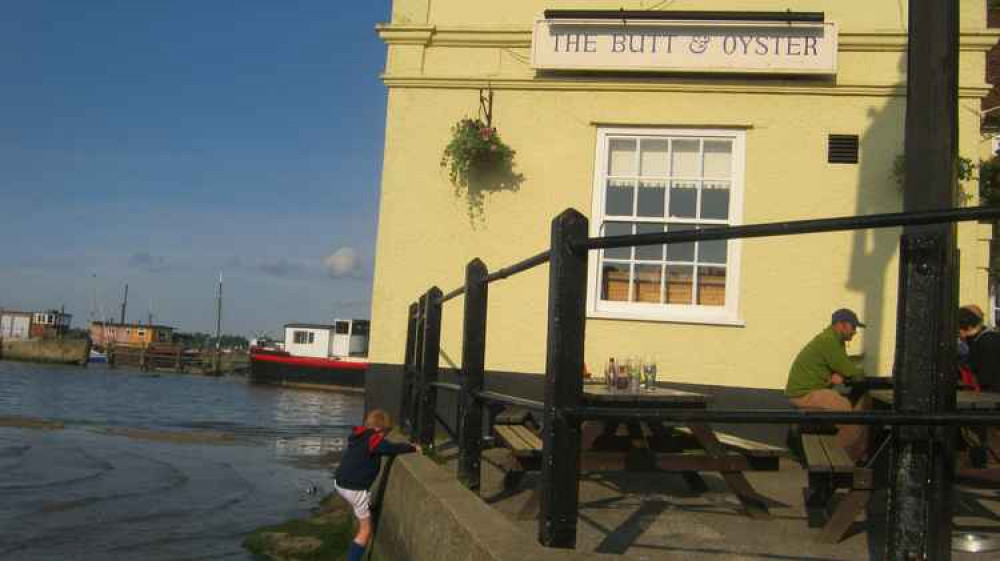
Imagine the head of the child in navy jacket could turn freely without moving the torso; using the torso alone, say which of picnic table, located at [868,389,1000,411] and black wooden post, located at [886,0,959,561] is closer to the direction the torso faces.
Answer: the picnic table

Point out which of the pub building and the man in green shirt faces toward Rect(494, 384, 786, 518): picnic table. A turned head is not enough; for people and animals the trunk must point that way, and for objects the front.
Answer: the pub building

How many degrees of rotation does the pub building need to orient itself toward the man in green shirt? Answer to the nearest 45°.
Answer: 0° — it already faces them

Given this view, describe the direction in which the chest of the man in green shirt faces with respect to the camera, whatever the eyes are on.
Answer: to the viewer's right

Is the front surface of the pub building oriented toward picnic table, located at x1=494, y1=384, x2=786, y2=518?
yes

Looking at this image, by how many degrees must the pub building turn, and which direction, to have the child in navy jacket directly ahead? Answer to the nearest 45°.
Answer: approximately 45° to its right

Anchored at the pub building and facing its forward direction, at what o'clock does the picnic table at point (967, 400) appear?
The picnic table is roughly at 11 o'clock from the pub building.

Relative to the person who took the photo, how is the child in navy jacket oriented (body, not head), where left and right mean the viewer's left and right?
facing to the right of the viewer
